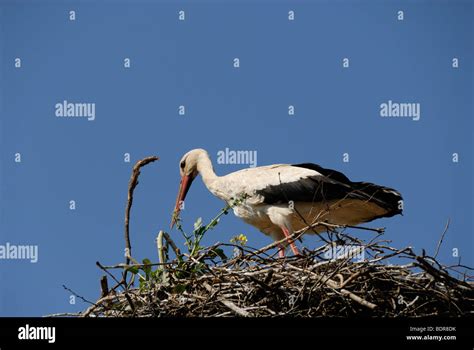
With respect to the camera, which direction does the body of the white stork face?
to the viewer's left
